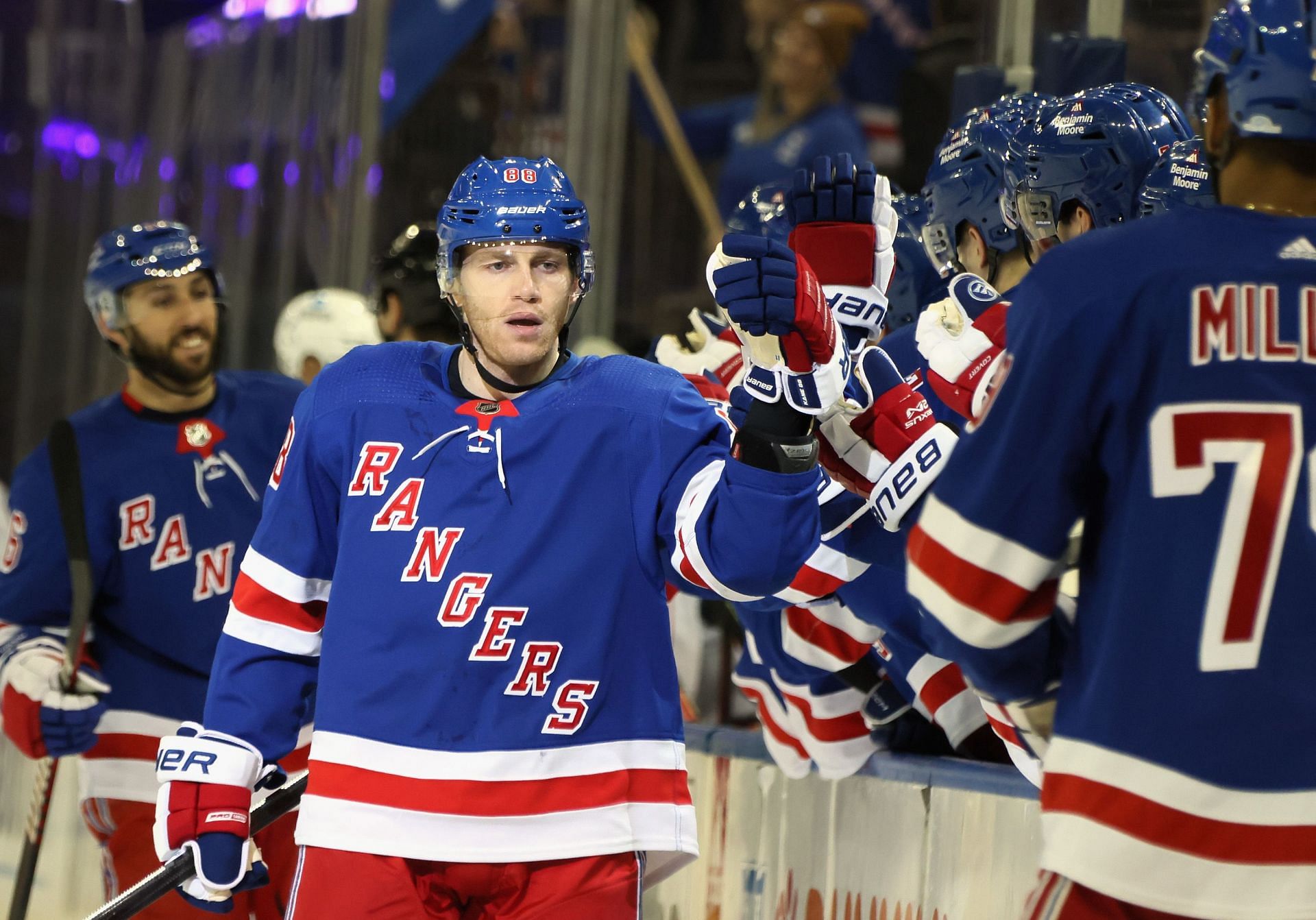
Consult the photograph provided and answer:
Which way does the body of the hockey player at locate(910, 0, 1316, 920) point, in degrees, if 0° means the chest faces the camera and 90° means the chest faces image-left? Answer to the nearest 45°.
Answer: approximately 180°

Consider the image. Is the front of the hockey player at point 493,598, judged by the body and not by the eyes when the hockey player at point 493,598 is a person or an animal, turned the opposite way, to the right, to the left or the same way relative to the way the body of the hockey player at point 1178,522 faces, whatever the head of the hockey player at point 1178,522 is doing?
the opposite way

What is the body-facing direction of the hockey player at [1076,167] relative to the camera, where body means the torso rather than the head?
to the viewer's left

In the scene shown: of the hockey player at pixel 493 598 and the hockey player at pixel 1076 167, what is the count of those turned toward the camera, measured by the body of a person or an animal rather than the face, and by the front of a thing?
1

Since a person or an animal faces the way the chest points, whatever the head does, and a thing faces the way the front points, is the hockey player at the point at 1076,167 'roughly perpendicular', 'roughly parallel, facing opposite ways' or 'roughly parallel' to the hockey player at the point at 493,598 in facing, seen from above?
roughly perpendicular

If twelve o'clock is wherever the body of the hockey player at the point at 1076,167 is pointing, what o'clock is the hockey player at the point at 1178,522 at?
the hockey player at the point at 1178,522 is roughly at 9 o'clock from the hockey player at the point at 1076,167.

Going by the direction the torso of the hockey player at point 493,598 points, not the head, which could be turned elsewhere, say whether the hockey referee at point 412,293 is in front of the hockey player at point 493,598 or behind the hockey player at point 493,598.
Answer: behind

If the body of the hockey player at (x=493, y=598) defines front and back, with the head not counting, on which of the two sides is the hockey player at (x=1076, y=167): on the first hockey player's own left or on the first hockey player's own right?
on the first hockey player's own left

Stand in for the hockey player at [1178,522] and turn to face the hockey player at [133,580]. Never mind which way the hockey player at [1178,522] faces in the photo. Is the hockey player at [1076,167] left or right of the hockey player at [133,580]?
right

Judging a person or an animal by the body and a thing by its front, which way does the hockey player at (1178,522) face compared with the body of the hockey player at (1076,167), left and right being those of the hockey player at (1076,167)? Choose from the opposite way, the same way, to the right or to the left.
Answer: to the right

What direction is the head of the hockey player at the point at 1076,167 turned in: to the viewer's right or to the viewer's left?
to the viewer's left

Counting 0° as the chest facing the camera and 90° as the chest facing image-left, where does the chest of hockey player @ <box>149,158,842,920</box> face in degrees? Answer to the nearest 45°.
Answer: approximately 0°
